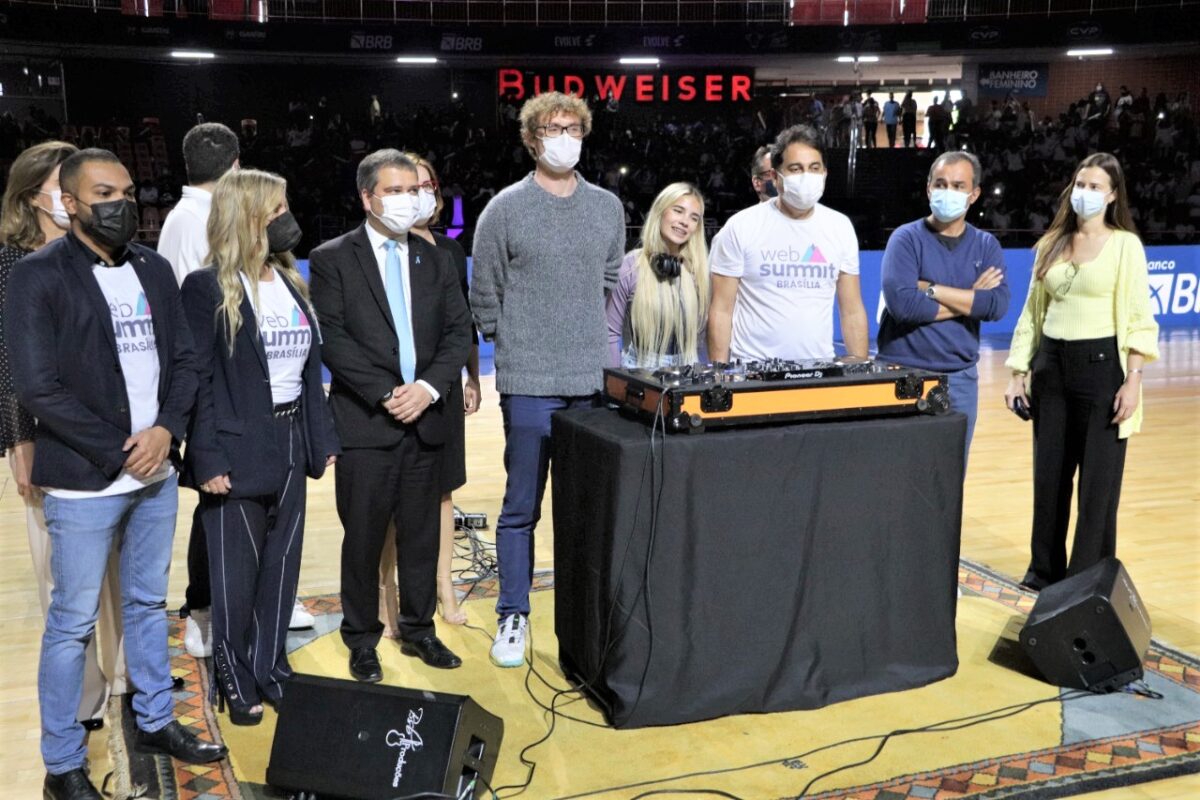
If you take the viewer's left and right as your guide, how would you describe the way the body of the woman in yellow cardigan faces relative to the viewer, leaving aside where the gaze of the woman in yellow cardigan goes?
facing the viewer and to the left of the viewer

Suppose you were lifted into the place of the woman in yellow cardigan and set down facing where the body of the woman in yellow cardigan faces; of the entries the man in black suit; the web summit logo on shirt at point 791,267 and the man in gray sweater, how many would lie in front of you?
3

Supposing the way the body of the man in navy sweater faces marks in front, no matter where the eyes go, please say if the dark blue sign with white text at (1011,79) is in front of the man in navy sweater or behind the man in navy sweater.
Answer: behind

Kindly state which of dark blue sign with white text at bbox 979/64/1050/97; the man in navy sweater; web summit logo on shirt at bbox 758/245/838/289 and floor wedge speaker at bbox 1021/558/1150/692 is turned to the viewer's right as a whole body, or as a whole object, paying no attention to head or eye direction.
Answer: the floor wedge speaker

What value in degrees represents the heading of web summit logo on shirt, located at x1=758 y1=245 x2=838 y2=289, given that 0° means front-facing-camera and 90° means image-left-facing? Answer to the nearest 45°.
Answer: approximately 0°

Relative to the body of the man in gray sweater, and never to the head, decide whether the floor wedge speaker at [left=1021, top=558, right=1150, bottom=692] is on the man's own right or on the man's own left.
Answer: on the man's own left

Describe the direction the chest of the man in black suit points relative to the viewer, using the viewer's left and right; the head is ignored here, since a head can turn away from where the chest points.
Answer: facing the viewer and to the right of the viewer

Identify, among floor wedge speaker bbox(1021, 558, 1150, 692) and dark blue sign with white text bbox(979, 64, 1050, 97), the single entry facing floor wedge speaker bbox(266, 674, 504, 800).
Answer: the dark blue sign with white text

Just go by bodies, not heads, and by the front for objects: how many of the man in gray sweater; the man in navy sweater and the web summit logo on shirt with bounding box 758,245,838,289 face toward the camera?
3
